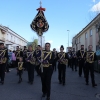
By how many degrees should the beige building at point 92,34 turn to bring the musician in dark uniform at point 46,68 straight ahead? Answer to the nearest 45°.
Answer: approximately 45° to its left

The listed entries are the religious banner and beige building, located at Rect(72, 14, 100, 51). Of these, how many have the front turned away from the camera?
0

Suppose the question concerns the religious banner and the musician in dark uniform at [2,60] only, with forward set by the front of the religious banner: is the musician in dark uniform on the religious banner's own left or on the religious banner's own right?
on the religious banner's own right

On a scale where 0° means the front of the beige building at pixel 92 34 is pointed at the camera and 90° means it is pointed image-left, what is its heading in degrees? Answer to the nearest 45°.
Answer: approximately 45°

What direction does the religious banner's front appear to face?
toward the camera

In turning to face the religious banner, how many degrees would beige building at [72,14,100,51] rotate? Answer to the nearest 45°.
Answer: approximately 45° to its left

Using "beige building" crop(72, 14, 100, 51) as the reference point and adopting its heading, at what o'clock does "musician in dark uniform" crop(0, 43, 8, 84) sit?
The musician in dark uniform is roughly at 11 o'clock from the beige building.
